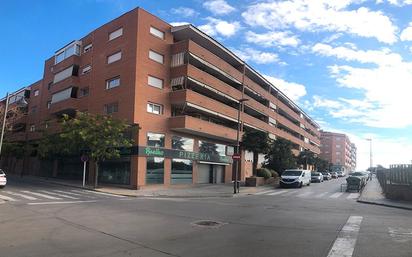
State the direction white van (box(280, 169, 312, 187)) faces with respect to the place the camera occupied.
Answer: facing the viewer and to the left of the viewer

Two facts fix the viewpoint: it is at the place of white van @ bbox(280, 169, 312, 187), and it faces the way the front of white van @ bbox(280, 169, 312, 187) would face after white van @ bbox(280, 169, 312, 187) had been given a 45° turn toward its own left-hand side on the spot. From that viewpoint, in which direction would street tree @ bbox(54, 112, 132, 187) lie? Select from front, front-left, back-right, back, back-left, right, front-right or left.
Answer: front-right

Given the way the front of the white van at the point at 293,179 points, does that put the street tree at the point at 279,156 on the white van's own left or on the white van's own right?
on the white van's own right
